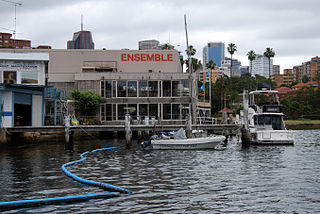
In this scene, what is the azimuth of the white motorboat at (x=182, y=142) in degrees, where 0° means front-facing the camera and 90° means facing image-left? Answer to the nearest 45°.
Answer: approximately 270°

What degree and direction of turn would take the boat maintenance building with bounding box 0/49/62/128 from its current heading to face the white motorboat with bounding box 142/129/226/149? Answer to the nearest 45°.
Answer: approximately 45° to its left

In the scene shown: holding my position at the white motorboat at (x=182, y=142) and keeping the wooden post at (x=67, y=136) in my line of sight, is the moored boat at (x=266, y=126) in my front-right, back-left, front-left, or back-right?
back-right

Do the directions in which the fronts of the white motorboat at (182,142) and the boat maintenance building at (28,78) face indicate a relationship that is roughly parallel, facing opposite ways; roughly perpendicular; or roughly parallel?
roughly perpendicular

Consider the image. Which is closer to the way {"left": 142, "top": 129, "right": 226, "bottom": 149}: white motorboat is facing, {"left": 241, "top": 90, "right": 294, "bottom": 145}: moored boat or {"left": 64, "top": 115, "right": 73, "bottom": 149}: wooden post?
the moored boat

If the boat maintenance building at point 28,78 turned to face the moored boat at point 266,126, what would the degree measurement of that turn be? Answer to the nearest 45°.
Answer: approximately 90° to its left

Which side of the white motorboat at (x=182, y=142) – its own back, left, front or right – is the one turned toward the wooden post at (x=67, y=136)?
back

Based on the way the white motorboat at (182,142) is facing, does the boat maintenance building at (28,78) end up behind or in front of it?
behind
